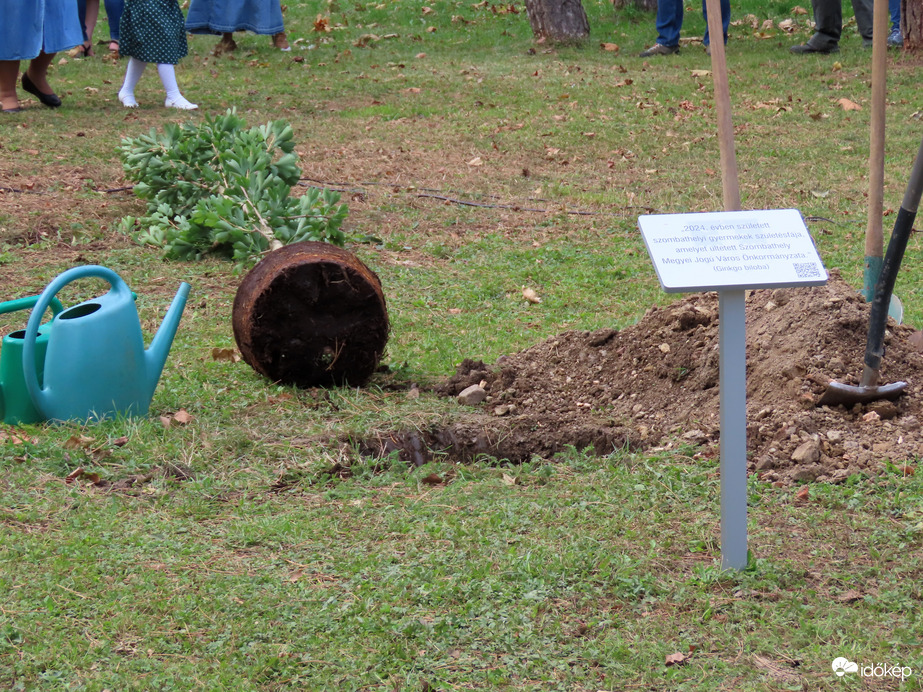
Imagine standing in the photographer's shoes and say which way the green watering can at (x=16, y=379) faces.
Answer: facing to the left of the viewer

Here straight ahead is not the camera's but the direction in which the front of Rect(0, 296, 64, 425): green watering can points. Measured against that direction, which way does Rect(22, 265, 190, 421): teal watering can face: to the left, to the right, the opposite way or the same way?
the opposite way

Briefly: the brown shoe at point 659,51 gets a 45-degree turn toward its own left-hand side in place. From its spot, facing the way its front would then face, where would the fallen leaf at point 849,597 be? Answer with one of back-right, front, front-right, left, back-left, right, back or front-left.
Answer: front-left

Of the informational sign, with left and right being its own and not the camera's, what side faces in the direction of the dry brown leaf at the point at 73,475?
right

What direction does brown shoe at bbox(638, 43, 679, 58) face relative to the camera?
to the viewer's left

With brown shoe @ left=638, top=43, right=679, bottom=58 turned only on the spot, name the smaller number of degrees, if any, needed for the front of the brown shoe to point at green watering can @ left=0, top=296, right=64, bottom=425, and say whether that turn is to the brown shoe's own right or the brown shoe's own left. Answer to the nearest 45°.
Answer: approximately 90° to the brown shoe's own left

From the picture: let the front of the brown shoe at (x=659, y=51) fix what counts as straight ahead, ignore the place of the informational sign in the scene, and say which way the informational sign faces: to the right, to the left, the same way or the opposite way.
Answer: to the left
